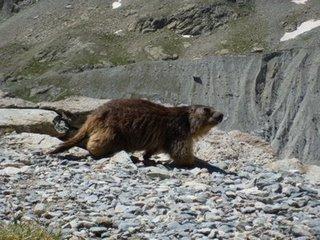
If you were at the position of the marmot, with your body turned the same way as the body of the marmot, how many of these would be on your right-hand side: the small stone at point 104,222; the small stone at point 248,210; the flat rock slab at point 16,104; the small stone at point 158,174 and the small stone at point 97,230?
4

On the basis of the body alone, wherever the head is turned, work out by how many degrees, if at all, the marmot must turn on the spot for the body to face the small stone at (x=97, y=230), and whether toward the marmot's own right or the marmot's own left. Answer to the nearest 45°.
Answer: approximately 90° to the marmot's own right

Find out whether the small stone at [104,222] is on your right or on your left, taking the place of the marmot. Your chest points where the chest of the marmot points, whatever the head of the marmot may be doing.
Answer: on your right

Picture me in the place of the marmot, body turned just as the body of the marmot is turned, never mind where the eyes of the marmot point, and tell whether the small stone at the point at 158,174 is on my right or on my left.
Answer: on my right

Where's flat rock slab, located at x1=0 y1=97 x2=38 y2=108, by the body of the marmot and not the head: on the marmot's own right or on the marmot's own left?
on the marmot's own left

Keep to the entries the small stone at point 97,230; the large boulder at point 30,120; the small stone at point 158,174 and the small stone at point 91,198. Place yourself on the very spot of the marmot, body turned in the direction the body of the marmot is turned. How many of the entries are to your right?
3

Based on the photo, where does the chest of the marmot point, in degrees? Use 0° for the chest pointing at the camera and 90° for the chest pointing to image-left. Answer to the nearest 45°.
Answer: approximately 270°

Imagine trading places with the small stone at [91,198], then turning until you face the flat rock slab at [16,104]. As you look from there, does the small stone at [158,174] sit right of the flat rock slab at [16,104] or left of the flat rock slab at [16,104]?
right

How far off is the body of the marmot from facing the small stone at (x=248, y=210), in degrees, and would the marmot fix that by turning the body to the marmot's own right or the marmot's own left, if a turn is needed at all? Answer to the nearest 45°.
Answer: approximately 90° to the marmot's own right

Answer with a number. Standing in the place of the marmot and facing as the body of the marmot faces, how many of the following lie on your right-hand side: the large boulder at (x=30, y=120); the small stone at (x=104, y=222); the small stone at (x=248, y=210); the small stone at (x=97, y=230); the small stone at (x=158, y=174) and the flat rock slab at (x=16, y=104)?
4

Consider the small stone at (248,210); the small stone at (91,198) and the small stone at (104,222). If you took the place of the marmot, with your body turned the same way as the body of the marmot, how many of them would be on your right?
3

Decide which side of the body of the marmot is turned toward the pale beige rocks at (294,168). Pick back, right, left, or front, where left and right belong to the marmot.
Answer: front
